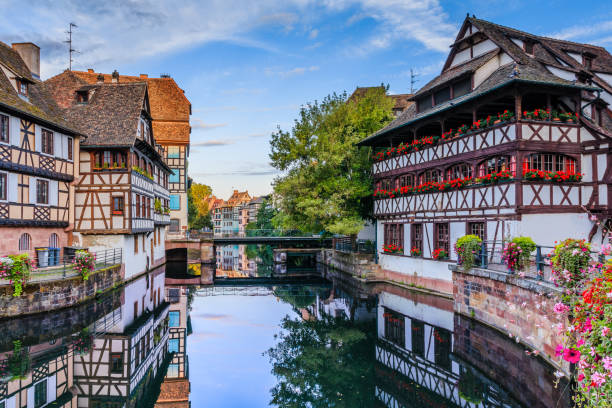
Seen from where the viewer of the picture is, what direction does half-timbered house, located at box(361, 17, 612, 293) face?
facing the viewer and to the left of the viewer

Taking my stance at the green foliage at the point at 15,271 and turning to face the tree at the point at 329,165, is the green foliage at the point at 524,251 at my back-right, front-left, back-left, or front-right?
front-right

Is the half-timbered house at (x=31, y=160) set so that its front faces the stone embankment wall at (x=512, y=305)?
yes

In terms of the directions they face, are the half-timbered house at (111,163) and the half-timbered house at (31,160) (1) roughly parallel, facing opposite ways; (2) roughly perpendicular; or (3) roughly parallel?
roughly parallel

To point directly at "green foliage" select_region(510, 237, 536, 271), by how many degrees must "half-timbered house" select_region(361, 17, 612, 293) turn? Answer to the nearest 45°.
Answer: approximately 45° to its left

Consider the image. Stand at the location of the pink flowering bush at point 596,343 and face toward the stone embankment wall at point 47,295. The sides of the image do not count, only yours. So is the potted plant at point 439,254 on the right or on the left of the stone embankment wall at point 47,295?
right

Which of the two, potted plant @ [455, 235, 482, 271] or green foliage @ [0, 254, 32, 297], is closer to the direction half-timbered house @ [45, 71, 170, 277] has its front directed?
the potted plant

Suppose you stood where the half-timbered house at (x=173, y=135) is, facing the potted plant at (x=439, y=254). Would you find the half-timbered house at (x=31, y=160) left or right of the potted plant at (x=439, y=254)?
right

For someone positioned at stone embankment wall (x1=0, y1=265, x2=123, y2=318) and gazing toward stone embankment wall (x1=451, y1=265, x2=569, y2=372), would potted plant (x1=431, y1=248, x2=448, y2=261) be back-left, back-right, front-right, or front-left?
front-left

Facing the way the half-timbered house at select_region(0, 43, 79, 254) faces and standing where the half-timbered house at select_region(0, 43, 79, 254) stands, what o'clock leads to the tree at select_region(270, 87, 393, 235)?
The tree is roughly at 10 o'clock from the half-timbered house.

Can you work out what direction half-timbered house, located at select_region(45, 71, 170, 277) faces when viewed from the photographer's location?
facing the viewer and to the right of the viewer

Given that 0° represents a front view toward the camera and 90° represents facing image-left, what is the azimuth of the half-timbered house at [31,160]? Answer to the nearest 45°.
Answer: approximately 315°

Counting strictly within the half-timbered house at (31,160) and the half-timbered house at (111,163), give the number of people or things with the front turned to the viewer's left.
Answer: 0

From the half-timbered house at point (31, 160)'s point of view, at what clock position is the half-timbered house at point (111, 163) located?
the half-timbered house at point (111, 163) is roughly at 9 o'clock from the half-timbered house at point (31, 160).

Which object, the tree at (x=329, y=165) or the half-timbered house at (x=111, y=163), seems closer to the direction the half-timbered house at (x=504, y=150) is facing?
the half-timbered house
